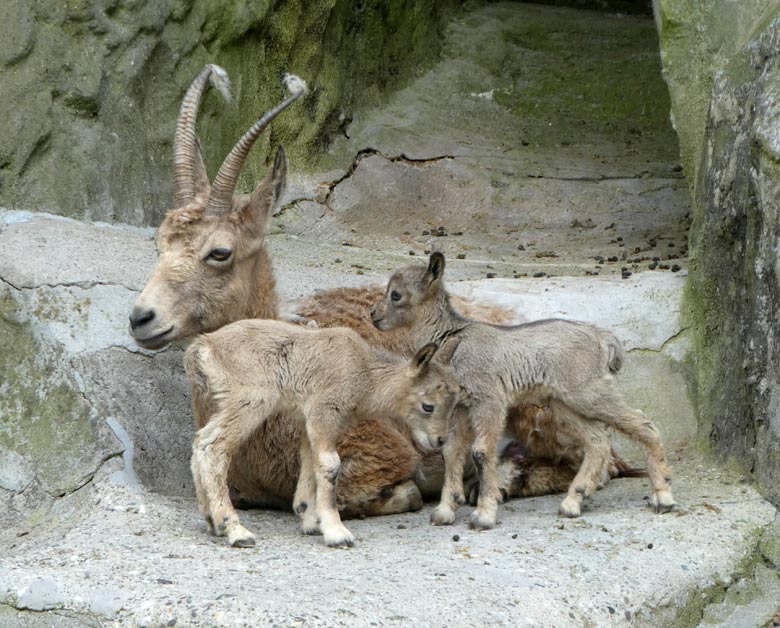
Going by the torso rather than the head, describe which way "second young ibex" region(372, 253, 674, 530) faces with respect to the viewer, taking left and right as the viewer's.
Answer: facing to the left of the viewer

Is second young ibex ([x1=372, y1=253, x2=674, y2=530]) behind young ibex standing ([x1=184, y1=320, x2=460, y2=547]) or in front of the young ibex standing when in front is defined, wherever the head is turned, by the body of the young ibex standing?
in front

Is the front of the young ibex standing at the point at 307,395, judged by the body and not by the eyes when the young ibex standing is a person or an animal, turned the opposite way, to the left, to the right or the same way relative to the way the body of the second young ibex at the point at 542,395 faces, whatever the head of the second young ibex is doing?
the opposite way

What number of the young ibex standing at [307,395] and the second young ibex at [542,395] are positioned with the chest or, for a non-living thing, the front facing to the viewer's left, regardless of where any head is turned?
1

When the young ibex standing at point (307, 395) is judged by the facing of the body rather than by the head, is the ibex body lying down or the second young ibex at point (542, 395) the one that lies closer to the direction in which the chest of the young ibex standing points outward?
the second young ibex

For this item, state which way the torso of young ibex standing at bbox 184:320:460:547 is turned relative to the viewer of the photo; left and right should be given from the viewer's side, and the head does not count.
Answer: facing to the right of the viewer

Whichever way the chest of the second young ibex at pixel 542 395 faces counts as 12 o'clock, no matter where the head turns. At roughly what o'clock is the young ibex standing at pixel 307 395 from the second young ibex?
The young ibex standing is roughly at 11 o'clock from the second young ibex.

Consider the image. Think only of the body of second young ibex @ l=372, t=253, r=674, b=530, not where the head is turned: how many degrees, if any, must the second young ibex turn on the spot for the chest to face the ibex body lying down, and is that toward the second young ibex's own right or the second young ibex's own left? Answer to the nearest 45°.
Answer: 0° — it already faces it

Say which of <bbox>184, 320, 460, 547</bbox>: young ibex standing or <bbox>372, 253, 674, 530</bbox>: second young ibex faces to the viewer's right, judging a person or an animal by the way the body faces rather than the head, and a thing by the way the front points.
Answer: the young ibex standing
